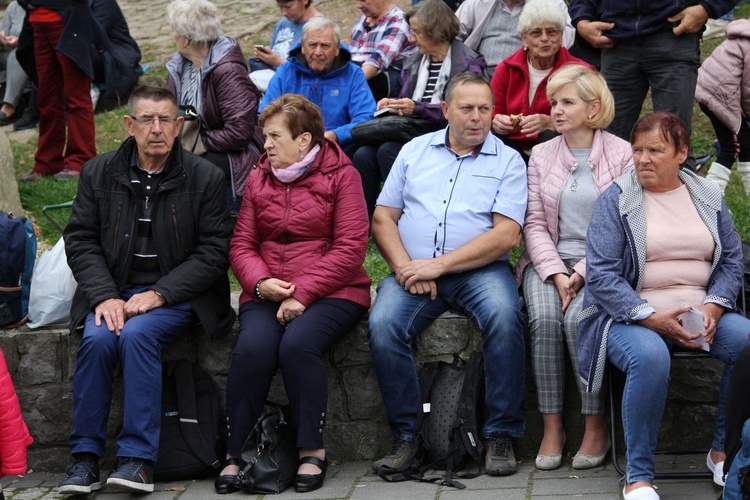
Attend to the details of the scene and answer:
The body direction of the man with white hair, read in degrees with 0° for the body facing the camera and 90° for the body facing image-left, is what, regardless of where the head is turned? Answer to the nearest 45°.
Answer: approximately 0°

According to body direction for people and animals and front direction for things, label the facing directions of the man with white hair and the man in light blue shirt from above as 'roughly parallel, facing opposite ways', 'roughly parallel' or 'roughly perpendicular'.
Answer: roughly parallel

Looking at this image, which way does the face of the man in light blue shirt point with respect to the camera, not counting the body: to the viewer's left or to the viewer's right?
to the viewer's right

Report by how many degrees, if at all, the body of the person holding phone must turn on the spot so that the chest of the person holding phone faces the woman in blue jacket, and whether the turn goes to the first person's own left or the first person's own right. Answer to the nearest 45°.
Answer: approximately 90° to the first person's own left

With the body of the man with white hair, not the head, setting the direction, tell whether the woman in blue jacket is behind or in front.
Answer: in front

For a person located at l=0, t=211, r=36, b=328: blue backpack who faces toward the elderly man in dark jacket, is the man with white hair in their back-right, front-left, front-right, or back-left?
front-left

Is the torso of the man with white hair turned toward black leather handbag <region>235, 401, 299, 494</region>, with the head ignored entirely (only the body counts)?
yes

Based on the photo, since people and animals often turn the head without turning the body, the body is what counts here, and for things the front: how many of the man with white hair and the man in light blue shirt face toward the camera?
2

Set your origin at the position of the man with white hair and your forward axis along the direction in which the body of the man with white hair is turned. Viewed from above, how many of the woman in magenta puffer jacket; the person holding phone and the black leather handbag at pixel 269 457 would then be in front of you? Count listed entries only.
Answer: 2

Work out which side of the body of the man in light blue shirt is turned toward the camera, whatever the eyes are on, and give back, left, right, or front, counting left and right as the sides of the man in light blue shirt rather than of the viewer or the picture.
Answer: front
